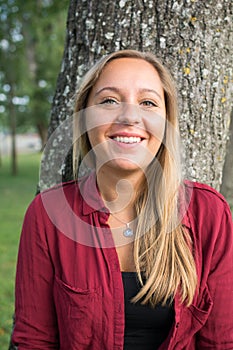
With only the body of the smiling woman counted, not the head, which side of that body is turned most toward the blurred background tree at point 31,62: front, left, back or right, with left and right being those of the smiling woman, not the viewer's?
back

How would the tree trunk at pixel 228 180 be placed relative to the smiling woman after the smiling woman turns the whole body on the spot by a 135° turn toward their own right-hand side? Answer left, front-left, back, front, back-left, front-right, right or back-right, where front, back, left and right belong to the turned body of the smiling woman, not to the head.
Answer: right

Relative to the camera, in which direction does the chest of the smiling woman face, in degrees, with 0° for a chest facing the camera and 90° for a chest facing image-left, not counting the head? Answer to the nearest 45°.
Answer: approximately 0°
